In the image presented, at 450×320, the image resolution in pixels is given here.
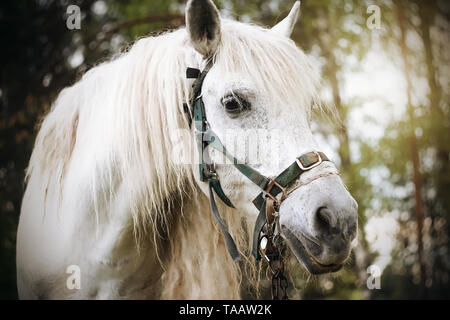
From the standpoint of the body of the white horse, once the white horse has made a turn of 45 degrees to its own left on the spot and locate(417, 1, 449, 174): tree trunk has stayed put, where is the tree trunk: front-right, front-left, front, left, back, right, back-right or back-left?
front-left

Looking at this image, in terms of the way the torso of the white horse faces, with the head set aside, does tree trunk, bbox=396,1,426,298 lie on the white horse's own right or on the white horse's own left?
on the white horse's own left

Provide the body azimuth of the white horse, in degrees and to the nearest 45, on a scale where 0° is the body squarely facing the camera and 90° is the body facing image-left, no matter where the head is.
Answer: approximately 315°
